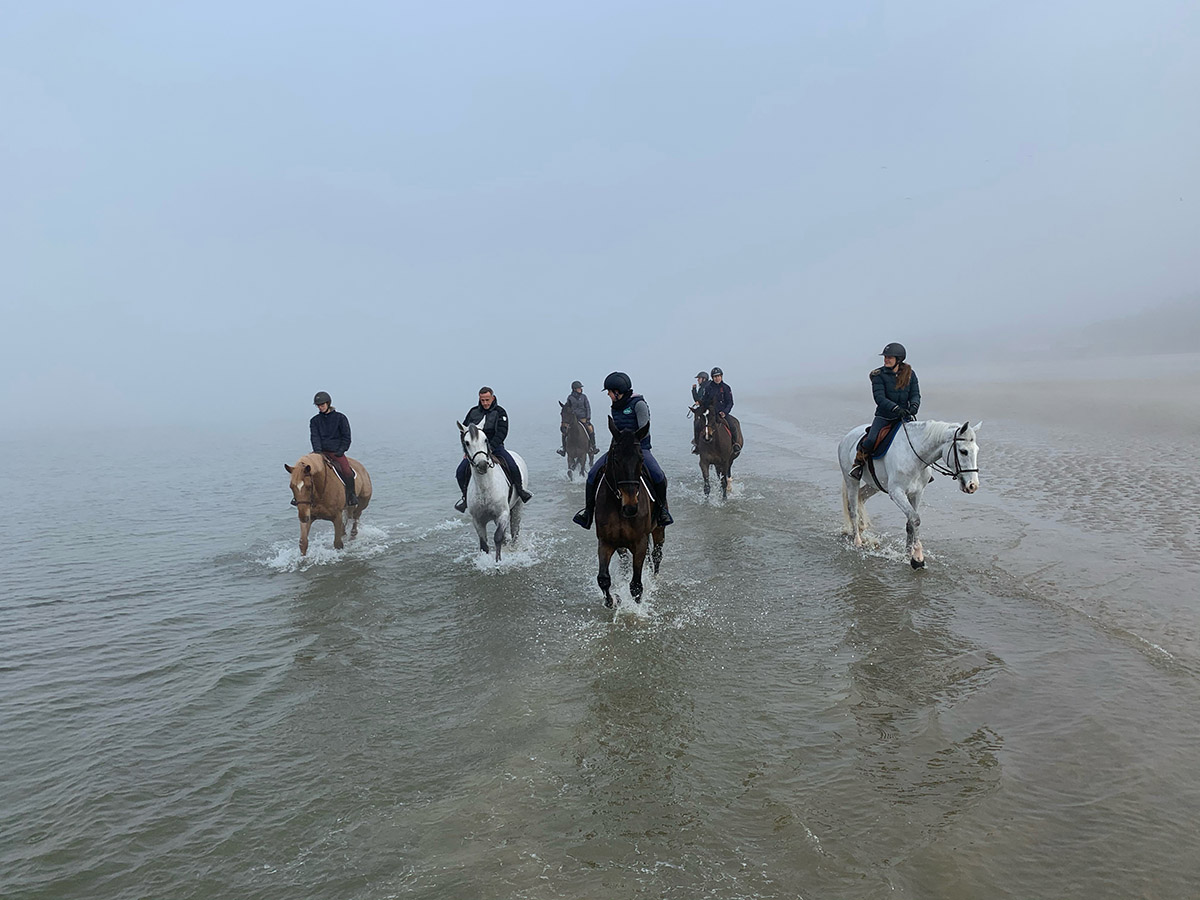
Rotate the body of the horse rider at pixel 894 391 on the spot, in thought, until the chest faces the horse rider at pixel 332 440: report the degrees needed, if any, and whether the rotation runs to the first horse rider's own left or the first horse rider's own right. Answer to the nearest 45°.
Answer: approximately 135° to the first horse rider's own right

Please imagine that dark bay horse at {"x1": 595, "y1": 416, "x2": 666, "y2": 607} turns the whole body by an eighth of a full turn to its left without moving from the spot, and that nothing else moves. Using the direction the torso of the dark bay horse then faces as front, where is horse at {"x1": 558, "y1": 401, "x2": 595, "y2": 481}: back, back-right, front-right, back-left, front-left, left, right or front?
back-left

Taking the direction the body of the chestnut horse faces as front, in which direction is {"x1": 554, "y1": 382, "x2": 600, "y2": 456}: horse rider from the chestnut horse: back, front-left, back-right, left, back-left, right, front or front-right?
back

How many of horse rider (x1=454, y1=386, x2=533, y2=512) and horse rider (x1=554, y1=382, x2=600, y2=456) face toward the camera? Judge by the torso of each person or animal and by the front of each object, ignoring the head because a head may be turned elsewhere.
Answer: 2

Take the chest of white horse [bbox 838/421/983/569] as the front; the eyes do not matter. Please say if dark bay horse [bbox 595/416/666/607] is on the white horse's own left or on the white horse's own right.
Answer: on the white horse's own right

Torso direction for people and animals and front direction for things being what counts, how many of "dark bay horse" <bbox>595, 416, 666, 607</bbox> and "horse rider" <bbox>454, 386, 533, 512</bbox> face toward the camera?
2

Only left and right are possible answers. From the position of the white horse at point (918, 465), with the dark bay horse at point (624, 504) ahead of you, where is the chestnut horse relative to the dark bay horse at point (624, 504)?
right

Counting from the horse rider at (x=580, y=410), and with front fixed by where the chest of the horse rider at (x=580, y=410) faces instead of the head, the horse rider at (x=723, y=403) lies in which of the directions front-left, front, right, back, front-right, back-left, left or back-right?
front-left

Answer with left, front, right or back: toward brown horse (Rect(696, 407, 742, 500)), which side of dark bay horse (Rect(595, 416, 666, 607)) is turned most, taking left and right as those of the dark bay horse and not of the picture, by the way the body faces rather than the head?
back

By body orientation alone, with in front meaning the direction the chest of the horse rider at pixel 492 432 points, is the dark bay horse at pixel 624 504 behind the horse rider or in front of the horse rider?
in front
